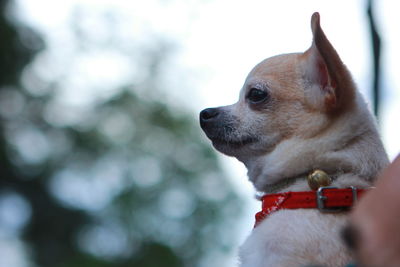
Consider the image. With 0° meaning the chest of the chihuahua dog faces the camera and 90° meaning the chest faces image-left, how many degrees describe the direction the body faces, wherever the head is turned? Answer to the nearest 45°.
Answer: approximately 90°
